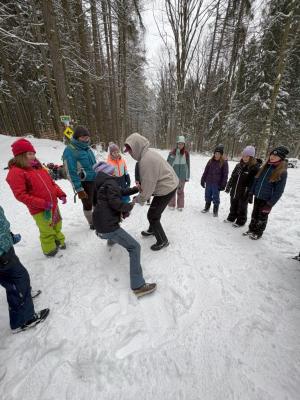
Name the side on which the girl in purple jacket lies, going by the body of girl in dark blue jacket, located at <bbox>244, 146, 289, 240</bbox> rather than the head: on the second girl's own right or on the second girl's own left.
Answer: on the second girl's own right

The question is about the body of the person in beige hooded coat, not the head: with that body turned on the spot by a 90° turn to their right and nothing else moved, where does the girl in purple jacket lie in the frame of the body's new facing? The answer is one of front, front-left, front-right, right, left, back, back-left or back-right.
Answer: front-right

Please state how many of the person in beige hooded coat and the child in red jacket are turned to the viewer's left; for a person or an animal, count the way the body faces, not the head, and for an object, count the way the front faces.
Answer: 1

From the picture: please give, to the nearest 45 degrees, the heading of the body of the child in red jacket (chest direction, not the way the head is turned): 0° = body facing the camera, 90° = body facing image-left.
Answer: approximately 315°

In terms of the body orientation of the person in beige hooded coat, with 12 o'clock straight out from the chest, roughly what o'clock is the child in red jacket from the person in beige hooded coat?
The child in red jacket is roughly at 12 o'clock from the person in beige hooded coat.

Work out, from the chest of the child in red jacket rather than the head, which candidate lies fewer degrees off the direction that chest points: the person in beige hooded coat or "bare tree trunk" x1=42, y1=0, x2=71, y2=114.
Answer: the person in beige hooded coat

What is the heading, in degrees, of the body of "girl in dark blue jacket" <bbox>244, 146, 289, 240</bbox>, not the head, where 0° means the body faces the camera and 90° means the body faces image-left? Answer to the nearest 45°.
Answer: approximately 45°

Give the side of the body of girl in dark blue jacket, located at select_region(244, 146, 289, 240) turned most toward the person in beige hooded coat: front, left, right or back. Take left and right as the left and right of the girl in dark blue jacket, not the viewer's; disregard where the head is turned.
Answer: front

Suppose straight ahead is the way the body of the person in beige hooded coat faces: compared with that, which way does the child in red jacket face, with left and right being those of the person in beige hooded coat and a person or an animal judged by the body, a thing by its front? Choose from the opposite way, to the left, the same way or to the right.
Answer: the opposite way

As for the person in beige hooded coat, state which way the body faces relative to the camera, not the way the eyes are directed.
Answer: to the viewer's left

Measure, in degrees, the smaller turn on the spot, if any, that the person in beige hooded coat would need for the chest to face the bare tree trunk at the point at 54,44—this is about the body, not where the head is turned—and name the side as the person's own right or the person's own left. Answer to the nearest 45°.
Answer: approximately 45° to the person's own right

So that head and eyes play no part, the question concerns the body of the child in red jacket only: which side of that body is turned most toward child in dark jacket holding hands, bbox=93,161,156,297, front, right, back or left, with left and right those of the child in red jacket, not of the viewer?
front

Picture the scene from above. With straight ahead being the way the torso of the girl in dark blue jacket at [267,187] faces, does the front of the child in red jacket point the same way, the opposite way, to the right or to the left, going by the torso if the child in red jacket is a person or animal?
the opposite way
